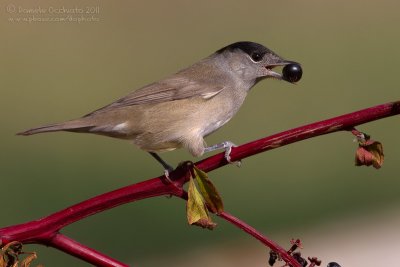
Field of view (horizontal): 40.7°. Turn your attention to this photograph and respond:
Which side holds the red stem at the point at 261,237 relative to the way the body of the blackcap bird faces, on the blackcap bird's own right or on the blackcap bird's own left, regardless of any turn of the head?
on the blackcap bird's own right

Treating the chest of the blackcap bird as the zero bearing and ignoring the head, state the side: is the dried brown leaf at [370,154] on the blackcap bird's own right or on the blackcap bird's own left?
on the blackcap bird's own right

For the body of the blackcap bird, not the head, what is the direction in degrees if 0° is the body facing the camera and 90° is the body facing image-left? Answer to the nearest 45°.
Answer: approximately 270°

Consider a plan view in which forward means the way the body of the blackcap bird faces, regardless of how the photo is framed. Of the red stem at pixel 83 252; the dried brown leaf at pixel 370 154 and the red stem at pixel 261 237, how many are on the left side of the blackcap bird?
0
